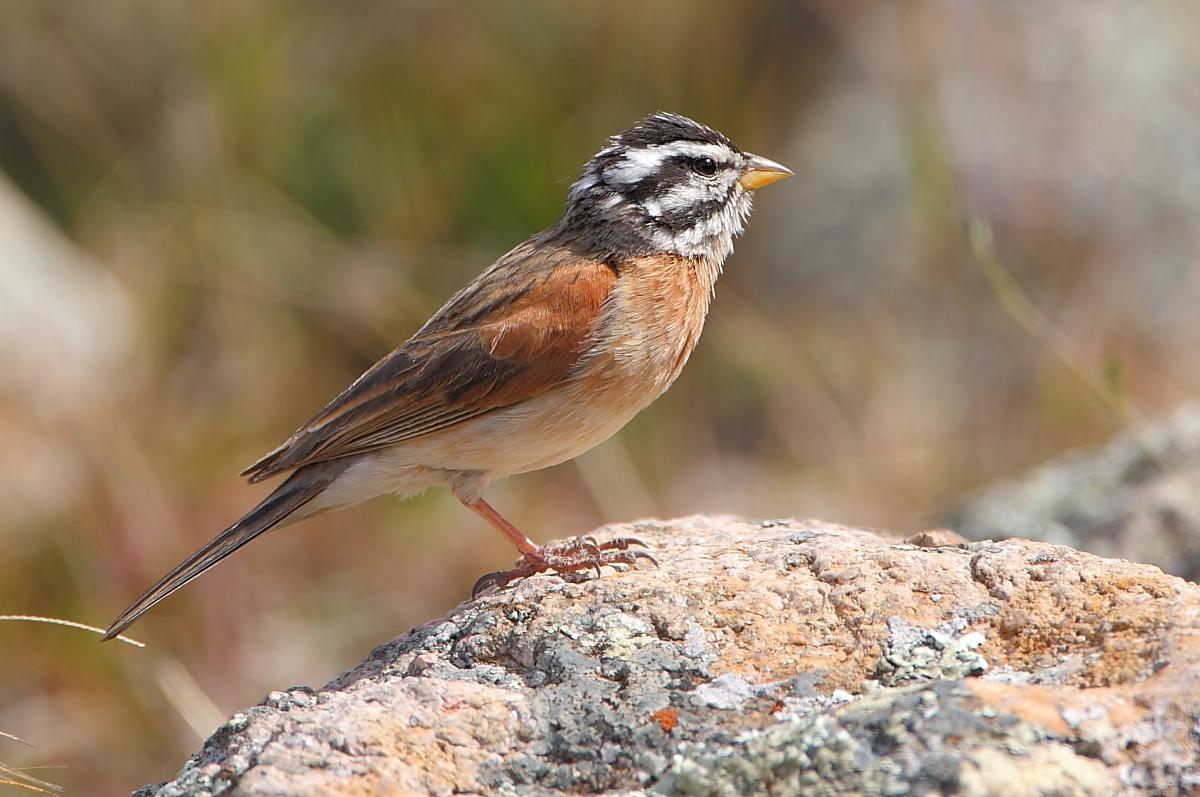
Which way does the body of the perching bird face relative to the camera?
to the viewer's right

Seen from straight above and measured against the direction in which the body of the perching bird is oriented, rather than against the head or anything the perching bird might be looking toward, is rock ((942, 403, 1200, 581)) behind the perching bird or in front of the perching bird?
in front
